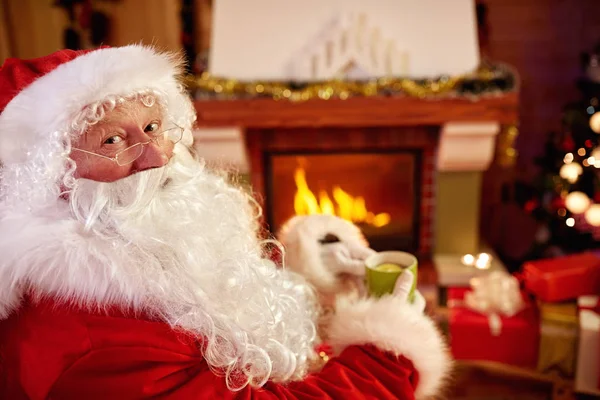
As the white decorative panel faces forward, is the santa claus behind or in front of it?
in front

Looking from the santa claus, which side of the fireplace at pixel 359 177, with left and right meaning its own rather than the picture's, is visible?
front

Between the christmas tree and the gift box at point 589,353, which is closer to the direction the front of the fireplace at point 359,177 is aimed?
the gift box

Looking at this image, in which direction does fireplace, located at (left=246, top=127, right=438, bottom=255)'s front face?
toward the camera

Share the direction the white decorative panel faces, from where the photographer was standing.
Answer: facing the viewer

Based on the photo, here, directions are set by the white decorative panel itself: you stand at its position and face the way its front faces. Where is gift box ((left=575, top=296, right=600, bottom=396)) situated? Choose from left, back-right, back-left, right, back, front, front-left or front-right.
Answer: front-left

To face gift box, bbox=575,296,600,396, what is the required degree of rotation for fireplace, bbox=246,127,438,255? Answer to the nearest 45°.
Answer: approximately 45° to its left

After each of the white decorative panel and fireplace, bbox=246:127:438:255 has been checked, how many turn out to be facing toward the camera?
2

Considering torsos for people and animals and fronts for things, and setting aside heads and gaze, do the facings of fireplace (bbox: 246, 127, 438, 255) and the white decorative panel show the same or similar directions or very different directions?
same or similar directions

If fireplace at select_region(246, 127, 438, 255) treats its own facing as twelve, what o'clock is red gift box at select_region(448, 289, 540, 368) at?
The red gift box is roughly at 11 o'clock from the fireplace.

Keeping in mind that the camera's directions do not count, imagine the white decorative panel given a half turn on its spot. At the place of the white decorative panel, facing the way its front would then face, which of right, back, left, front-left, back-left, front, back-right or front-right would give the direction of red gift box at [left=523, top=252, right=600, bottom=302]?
back-right
